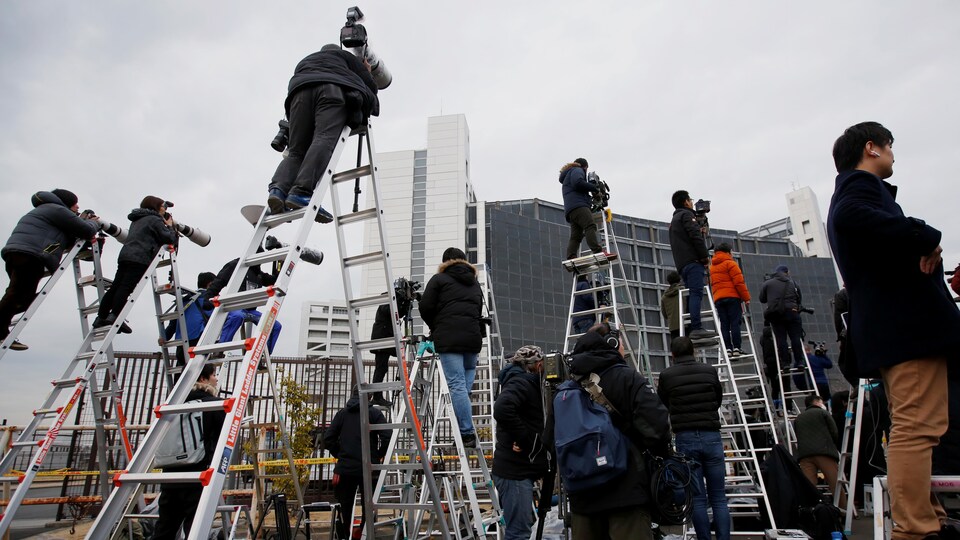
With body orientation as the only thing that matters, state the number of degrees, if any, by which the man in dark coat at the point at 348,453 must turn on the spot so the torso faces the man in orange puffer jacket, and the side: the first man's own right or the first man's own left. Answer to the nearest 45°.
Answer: approximately 90° to the first man's own right

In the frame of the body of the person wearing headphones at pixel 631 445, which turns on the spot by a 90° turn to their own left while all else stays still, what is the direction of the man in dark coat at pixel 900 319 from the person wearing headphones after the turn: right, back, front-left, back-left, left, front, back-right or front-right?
back

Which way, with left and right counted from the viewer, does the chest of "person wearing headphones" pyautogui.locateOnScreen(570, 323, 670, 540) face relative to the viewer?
facing away from the viewer and to the right of the viewer

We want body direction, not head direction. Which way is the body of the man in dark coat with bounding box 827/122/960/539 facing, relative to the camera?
to the viewer's right

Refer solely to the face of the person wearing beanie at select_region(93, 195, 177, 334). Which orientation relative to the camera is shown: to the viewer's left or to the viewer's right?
to the viewer's right

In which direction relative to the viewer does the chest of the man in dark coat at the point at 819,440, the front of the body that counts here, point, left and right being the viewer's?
facing away from the viewer

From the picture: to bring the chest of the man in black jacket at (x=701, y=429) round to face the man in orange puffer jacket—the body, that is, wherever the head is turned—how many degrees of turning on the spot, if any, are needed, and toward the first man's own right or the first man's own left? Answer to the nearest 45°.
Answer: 0° — they already face them

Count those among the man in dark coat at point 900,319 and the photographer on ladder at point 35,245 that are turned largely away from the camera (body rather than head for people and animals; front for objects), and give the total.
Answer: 0

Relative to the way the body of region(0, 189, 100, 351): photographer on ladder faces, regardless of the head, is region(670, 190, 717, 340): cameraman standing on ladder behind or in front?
in front

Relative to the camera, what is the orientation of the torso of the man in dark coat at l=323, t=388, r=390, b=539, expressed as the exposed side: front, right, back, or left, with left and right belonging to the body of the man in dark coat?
back

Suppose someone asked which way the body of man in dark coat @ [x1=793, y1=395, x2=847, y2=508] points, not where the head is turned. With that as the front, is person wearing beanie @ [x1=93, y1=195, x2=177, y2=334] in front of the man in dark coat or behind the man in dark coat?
behind

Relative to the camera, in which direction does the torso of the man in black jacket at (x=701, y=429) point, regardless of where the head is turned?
away from the camera

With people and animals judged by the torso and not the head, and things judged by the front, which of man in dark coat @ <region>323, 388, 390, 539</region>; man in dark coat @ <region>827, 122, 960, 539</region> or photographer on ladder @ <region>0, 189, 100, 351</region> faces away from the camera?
man in dark coat @ <region>323, 388, 390, 539</region>
